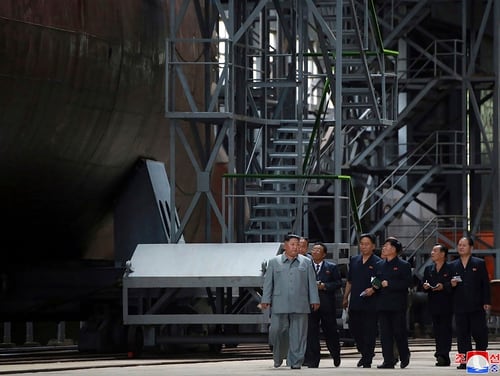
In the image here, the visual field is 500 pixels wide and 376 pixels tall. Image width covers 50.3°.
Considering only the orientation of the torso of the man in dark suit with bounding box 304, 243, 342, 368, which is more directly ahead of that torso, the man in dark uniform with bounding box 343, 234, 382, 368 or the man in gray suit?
the man in gray suit

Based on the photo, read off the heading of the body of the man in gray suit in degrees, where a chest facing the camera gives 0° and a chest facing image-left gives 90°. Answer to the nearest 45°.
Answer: approximately 0°

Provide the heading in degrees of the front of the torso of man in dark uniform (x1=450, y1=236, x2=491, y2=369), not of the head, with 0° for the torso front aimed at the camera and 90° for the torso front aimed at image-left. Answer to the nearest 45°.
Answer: approximately 45°

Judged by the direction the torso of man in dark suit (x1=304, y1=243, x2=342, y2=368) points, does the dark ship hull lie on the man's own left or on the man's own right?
on the man's own right

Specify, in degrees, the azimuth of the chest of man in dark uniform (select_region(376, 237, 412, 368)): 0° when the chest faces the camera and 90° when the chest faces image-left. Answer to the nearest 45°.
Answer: approximately 45°

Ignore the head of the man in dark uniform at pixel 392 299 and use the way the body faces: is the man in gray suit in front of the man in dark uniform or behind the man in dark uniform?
in front

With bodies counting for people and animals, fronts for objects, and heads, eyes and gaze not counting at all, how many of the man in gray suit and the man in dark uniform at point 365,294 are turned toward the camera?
2

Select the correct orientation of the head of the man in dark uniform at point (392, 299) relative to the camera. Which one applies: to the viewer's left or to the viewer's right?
to the viewer's left
